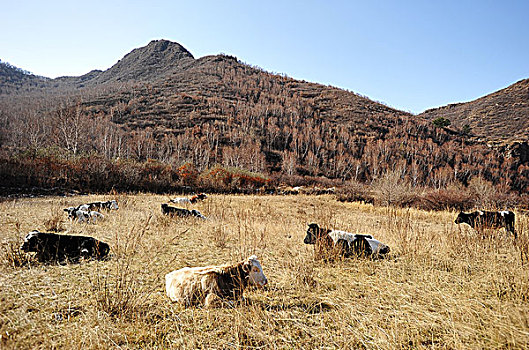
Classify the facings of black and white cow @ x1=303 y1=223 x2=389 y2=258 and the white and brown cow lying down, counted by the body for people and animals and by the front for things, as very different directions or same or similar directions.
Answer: very different directions

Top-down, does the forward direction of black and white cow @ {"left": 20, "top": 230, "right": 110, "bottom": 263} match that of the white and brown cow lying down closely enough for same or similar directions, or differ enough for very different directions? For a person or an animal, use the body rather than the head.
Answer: very different directions

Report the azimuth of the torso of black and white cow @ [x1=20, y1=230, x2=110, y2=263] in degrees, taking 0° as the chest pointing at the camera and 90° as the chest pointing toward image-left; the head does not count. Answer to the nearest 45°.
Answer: approximately 90°

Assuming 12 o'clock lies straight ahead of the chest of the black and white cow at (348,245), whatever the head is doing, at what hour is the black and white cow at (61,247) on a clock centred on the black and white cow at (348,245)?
the black and white cow at (61,247) is roughly at 11 o'clock from the black and white cow at (348,245).

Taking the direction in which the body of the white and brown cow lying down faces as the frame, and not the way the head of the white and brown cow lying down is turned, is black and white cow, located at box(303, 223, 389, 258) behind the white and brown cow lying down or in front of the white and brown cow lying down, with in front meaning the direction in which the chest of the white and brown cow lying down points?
in front

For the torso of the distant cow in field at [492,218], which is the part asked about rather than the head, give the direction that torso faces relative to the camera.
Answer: to the viewer's left

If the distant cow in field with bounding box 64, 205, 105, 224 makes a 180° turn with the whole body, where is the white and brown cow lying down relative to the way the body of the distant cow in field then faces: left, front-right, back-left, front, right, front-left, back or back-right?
right

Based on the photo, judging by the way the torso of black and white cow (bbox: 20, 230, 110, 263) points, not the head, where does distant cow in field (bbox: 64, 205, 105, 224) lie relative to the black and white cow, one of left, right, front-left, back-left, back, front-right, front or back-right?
right

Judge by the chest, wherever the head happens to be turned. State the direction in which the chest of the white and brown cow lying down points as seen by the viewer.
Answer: to the viewer's right

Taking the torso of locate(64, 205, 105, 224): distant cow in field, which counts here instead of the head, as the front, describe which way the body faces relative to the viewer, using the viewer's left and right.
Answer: facing to the left of the viewer

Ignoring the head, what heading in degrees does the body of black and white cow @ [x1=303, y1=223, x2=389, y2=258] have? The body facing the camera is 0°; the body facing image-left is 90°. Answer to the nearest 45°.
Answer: approximately 90°
